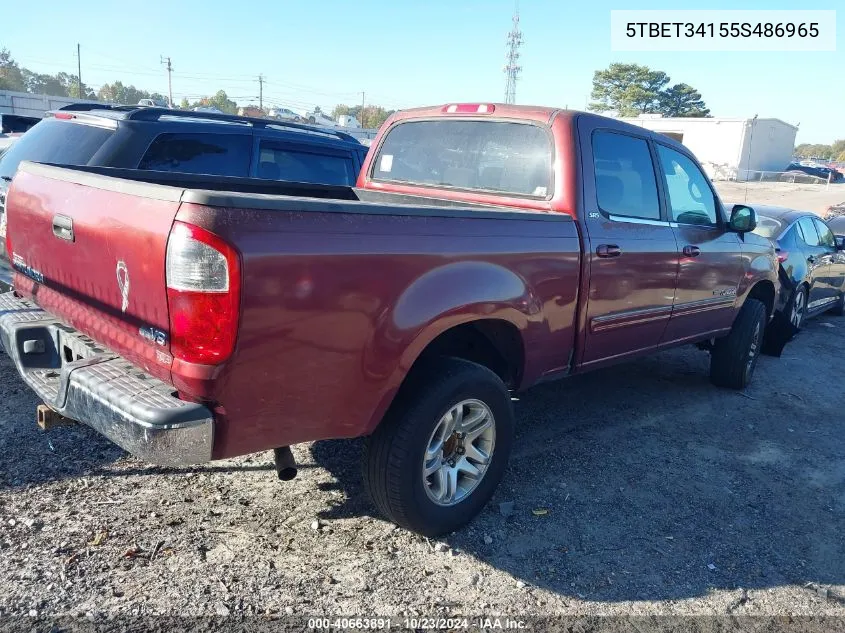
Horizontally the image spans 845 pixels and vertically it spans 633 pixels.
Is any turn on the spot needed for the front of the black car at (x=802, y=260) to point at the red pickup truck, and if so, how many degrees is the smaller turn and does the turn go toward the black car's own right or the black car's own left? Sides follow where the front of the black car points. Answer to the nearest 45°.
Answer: approximately 135° to the black car's own right

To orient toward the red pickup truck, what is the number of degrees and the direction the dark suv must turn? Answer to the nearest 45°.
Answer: approximately 135° to its right

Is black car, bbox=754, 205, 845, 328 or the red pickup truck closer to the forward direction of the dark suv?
the black car

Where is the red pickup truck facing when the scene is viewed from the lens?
facing away from the viewer and to the right of the viewer

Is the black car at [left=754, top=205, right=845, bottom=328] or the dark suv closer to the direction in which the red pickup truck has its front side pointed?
the black car

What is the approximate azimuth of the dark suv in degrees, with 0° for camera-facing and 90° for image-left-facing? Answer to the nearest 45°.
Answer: approximately 225°

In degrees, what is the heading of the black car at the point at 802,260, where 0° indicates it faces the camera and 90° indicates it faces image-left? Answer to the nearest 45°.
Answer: approximately 225°

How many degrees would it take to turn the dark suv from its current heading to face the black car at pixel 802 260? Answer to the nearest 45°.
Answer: approximately 45° to its right

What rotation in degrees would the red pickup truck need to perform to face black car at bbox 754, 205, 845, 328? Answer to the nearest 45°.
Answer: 0° — it already faces it

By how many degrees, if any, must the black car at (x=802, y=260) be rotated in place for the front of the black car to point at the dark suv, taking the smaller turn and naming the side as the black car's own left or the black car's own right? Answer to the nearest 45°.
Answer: approximately 180°
